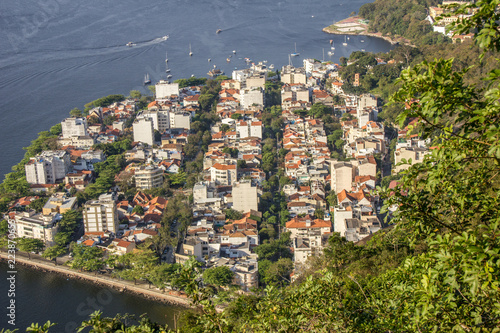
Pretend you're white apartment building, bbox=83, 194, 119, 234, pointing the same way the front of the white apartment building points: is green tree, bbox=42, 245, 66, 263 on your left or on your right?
on your right

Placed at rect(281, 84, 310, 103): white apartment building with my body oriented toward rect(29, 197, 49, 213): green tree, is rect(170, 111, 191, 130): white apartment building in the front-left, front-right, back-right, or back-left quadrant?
front-right

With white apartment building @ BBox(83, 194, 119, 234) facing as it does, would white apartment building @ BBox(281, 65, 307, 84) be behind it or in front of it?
behind

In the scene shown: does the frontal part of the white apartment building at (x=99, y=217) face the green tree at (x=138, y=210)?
no

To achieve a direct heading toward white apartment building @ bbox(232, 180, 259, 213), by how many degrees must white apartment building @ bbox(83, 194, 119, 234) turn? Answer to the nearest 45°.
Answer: approximately 90° to its left

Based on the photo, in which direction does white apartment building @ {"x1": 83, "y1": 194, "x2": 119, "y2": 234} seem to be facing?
toward the camera

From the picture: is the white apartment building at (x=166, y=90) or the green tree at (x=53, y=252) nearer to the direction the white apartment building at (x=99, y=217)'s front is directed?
the green tree

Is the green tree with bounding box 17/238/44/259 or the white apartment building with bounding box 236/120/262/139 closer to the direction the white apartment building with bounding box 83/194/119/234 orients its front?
the green tree

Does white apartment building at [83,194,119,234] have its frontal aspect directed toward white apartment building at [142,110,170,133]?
no

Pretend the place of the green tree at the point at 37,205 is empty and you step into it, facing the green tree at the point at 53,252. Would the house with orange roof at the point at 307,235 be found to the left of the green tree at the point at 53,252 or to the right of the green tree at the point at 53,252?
left

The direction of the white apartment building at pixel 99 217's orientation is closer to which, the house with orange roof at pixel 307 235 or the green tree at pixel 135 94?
the house with orange roof

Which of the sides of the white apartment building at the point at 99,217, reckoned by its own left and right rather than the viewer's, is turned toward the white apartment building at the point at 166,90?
back

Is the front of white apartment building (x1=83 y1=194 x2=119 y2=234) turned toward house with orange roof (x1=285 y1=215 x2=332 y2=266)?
no

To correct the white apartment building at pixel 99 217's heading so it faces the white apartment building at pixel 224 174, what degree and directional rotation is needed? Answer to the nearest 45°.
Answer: approximately 135° to its left
